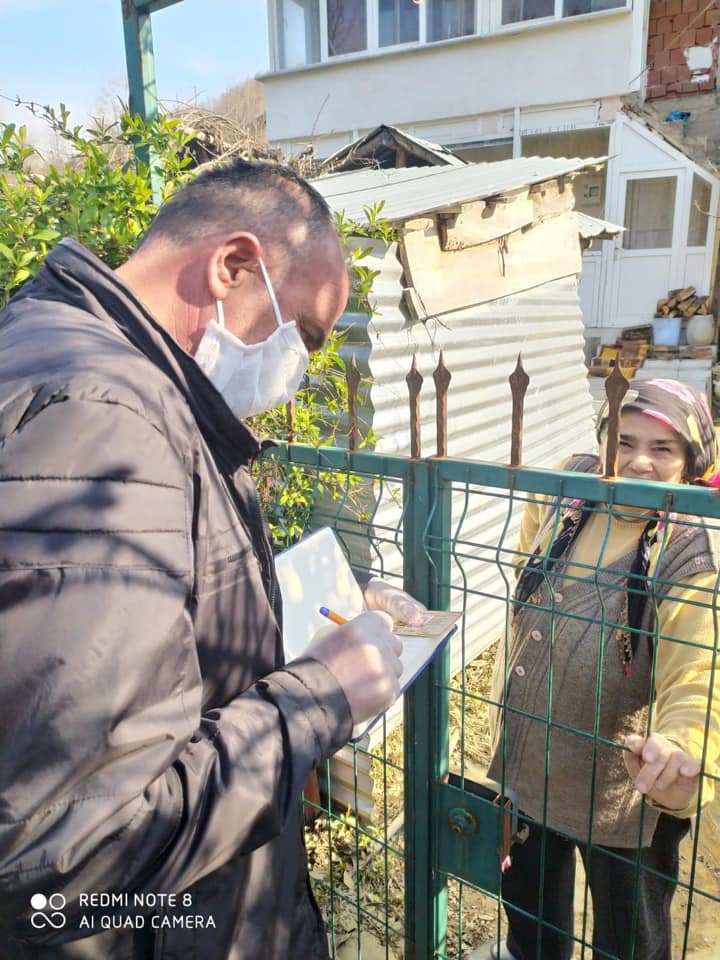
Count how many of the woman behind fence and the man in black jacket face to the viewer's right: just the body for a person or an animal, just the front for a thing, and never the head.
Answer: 1

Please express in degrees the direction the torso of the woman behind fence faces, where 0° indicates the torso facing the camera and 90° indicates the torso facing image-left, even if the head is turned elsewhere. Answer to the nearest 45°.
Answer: approximately 45°

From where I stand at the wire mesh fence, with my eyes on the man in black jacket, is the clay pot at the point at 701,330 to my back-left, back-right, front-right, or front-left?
back-right

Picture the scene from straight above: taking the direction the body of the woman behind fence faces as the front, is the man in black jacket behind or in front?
in front

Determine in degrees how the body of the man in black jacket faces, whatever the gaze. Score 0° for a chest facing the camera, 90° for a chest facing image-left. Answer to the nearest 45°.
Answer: approximately 270°

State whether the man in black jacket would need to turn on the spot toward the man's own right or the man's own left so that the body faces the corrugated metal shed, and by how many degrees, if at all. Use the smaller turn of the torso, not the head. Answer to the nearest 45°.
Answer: approximately 45° to the man's own left

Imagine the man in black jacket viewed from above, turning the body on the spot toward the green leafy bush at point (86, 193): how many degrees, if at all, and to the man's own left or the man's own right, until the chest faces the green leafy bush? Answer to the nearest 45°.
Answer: approximately 90° to the man's own left

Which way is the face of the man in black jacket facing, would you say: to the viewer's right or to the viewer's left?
to the viewer's right

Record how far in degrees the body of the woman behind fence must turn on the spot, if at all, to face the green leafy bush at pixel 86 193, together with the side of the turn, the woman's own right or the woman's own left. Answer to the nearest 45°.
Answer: approximately 45° to the woman's own right

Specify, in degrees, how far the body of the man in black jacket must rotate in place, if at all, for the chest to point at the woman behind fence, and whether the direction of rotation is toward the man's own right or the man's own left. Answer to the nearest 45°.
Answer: approximately 45° to the man's own left

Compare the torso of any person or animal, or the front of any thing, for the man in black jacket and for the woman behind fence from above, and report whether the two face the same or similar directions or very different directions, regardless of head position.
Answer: very different directions
